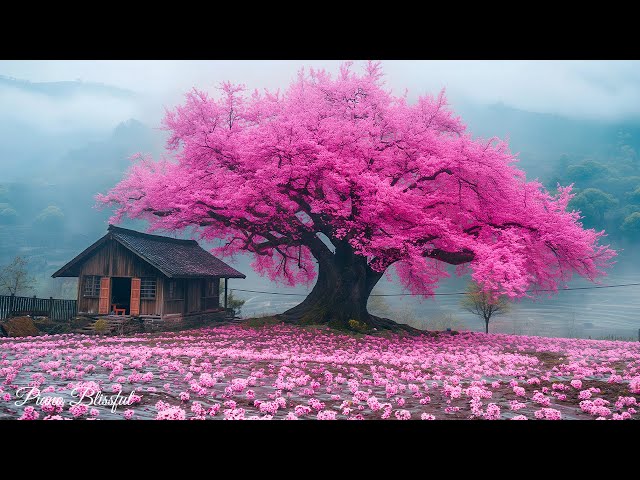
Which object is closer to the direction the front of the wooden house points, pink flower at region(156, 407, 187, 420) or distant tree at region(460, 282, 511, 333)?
the pink flower

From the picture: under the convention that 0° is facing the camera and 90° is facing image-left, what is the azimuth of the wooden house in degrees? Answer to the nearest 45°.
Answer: approximately 45°

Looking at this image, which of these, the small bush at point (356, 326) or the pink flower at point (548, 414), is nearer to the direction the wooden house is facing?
the pink flower

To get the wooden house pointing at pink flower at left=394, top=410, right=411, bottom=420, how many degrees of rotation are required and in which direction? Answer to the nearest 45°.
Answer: approximately 45° to its left

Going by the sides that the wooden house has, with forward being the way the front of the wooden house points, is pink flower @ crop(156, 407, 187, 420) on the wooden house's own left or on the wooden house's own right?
on the wooden house's own left

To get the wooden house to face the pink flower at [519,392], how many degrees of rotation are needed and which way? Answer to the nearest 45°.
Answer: approximately 90° to its left

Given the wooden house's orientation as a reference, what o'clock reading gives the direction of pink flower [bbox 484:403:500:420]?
The pink flower is roughly at 10 o'clock from the wooden house.

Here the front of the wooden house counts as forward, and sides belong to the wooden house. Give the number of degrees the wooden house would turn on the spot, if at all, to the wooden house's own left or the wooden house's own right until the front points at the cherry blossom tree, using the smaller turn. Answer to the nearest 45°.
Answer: approximately 90° to the wooden house's own left

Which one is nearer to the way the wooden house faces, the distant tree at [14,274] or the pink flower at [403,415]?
the pink flower

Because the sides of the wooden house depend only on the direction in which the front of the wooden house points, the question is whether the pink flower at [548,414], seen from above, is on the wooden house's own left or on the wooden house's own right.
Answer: on the wooden house's own left

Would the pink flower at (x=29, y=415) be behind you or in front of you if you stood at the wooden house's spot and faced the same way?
in front

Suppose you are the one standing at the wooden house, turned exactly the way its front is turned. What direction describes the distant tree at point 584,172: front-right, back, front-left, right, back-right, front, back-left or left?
back-left
